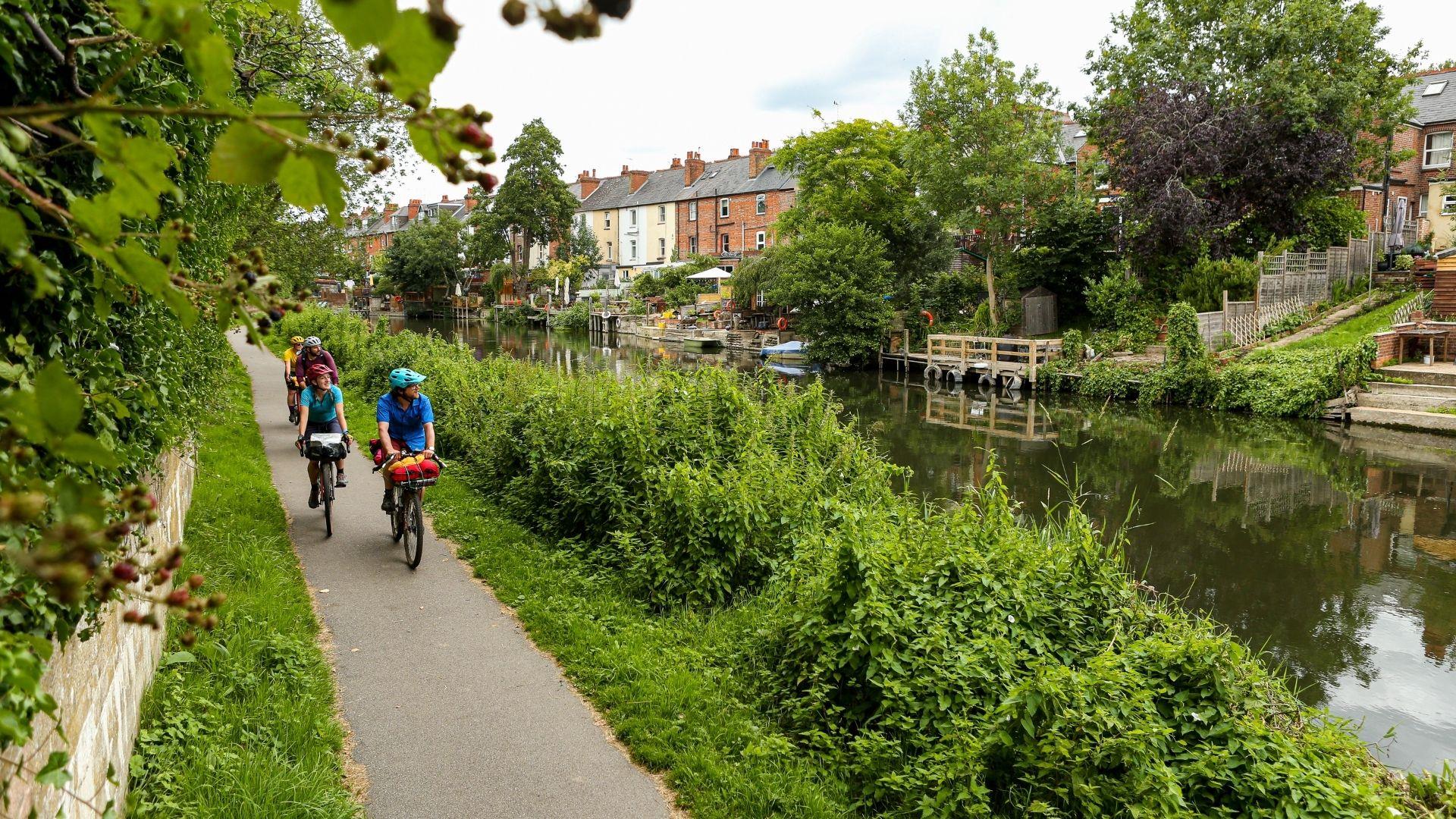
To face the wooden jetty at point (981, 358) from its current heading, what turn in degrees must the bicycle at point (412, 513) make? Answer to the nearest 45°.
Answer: approximately 135° to its left

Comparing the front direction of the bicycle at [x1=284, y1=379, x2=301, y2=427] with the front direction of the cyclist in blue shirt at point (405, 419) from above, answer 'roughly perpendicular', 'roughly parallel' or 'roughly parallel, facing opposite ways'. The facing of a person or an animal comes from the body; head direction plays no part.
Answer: roughly parallel

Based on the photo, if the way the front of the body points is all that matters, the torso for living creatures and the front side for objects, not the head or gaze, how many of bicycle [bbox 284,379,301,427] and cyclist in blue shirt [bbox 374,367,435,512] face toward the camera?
2

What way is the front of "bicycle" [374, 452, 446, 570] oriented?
toward the camera

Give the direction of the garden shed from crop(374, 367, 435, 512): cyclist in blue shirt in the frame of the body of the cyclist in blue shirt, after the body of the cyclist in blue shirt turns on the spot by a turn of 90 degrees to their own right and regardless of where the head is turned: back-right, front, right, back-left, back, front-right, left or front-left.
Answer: back-right

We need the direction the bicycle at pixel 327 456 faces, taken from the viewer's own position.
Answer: facing the viewer

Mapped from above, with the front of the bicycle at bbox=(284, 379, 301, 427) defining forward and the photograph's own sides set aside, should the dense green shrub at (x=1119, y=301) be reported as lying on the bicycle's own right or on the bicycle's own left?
on the bicycle's own left

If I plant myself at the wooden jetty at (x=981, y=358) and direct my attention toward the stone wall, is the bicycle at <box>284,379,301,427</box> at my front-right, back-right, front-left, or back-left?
front-right

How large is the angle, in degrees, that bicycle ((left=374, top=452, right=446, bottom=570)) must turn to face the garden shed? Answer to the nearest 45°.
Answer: approximately 135° to its left

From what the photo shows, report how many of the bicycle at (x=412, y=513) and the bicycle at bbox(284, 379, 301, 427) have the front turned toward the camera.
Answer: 2

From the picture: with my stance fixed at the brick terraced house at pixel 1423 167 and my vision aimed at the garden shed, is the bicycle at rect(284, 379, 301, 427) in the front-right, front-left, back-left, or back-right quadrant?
front-left

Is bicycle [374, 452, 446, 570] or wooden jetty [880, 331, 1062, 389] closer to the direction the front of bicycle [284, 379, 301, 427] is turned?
the bicycle

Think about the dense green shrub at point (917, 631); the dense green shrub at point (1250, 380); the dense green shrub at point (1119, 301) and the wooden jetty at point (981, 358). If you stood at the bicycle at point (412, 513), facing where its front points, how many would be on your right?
0

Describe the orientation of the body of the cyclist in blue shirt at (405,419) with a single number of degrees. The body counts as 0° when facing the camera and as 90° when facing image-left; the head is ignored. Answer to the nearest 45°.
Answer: approximately 0°

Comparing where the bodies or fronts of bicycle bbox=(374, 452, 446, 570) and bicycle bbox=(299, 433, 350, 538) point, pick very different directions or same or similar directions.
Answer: same or similar directions

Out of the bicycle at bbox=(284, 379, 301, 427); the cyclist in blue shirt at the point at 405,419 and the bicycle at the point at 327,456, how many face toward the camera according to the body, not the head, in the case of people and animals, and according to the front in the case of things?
3
